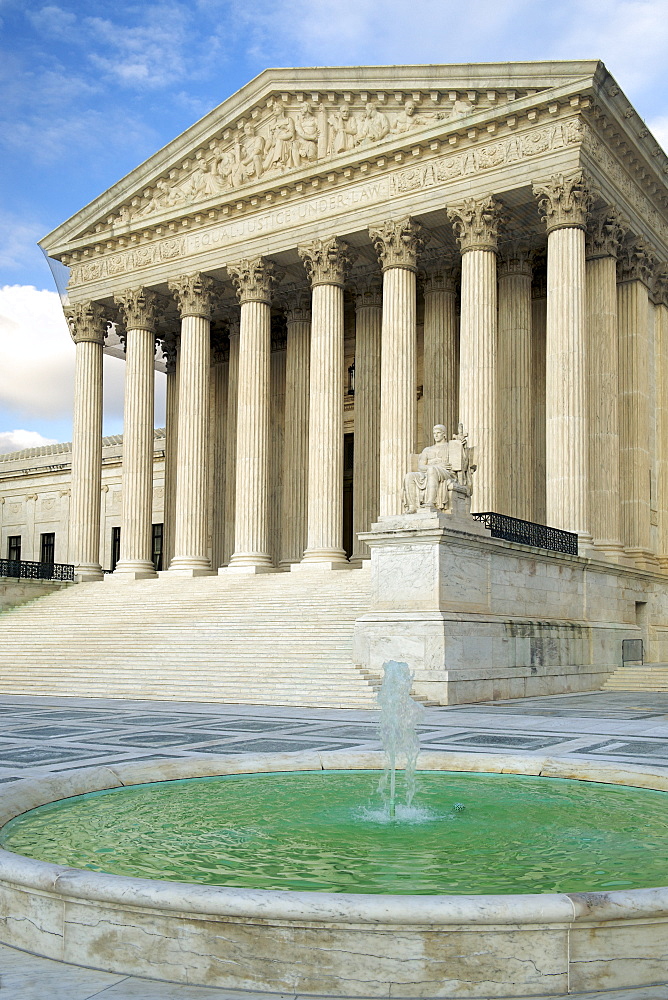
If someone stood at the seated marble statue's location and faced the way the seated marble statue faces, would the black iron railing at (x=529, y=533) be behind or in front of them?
behind

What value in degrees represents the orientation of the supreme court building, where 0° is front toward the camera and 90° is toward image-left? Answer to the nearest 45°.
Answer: approximately 45°

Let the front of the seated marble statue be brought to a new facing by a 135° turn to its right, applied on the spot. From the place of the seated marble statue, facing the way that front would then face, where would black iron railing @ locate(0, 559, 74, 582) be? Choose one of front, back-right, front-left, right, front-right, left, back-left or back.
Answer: front-left

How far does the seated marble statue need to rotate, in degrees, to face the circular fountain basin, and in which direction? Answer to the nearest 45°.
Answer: approximately 45° to its left

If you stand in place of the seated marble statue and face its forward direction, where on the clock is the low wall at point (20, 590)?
The low wall is roughly at 3 o'clock from the seated marble statue.

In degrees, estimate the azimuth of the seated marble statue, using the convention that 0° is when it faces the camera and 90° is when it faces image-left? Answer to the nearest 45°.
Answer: approximately 45°

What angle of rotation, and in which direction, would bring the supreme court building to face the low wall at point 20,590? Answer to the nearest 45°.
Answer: approximately 45° to its right
